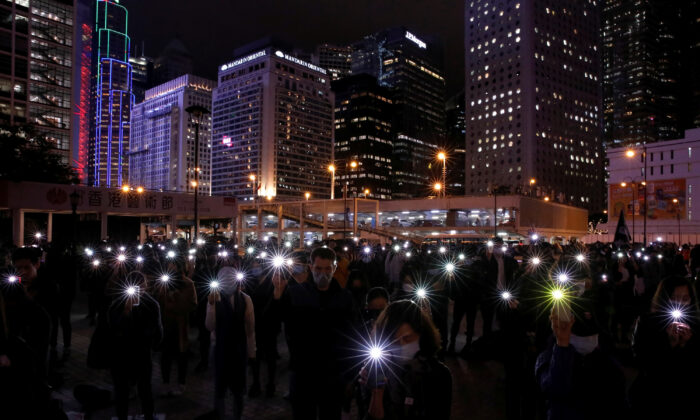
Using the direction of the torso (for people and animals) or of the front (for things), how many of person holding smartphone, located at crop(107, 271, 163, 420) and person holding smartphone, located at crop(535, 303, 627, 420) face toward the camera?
2

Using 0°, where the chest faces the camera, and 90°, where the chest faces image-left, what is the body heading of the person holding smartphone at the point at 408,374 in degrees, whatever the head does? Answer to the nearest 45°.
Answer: approximately 45°

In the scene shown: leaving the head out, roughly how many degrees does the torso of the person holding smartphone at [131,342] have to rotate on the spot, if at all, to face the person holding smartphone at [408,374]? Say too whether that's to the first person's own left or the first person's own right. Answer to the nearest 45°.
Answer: approximately 45° to the first person's own left

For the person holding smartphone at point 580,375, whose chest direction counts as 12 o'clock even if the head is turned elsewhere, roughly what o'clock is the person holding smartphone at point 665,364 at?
the person holding smartphone at point 665,364 is roughly at 8 o'clock from the person holding smartphone at point 580,375.

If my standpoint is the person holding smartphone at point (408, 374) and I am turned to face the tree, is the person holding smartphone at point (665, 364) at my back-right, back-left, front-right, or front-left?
back-right

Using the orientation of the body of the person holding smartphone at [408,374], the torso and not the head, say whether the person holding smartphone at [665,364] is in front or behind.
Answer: behind

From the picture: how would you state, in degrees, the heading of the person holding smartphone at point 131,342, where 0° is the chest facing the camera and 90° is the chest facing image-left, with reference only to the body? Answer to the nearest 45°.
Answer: approximately 0°
